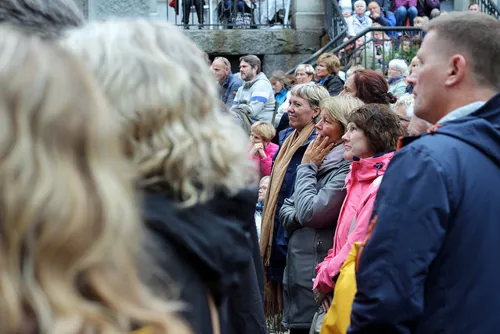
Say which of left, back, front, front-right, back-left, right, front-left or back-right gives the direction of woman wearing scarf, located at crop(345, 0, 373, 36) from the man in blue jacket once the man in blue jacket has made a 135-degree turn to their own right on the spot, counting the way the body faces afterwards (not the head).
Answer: left

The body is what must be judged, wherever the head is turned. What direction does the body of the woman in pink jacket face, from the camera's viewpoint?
to the viewer's left

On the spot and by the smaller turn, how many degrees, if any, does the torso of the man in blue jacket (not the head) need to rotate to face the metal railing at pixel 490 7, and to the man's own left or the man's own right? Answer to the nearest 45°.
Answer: approximately 45° to the man's own right

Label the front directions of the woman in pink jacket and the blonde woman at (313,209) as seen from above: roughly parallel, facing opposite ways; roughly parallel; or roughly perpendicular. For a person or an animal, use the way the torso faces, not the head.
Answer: roughly parallel

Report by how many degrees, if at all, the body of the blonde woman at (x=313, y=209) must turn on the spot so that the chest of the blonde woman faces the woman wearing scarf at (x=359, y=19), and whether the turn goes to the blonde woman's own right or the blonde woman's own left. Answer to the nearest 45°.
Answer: approximately 90° to the blonde woman's own right

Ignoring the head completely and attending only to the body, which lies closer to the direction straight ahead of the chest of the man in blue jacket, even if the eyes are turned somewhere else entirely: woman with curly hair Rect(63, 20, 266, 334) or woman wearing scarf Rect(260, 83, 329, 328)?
the woman wearing scarf

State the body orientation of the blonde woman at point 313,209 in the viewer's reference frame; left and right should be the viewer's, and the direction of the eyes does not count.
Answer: facing to the left of the viewer

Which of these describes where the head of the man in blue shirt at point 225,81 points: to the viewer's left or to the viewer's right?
to the viewer's left

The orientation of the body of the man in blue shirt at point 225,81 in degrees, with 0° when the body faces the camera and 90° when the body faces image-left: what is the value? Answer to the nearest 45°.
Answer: approximately 45°

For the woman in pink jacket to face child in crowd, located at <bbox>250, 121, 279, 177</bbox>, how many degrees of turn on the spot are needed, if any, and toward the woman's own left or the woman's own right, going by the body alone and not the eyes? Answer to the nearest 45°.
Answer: approximately 90° to the woman's own right

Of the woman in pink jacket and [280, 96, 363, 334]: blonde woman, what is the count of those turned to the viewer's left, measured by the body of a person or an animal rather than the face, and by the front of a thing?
2

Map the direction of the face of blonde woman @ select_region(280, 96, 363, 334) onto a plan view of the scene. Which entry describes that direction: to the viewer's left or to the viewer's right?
to the viewer's left

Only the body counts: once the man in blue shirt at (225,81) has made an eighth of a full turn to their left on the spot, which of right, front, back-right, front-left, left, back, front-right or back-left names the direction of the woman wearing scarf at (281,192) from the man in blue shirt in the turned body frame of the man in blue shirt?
front
